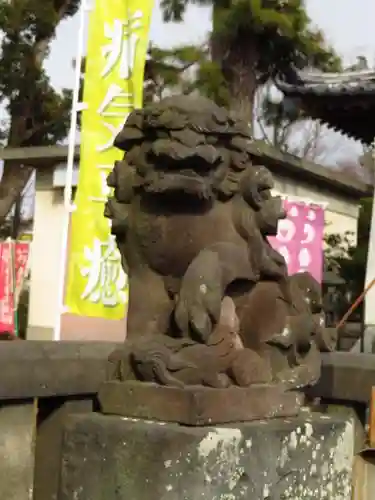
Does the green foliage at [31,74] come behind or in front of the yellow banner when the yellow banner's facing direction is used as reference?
behind

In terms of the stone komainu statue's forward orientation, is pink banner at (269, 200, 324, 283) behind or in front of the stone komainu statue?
behind

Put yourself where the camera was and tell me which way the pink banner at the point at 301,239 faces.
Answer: facing the viewer

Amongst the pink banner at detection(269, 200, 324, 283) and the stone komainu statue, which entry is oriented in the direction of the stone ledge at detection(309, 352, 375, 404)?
the pink banner

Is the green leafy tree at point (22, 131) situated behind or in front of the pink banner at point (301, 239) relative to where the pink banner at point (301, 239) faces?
behind

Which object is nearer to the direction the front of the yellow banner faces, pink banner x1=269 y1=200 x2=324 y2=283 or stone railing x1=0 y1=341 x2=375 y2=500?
the stone railing

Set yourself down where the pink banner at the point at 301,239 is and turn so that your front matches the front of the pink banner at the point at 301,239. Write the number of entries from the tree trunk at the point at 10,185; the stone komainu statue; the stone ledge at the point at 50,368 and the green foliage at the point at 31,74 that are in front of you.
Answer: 2

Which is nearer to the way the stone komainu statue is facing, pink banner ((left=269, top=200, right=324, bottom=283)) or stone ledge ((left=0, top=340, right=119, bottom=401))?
the stone ledge

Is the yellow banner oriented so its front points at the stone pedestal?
yes

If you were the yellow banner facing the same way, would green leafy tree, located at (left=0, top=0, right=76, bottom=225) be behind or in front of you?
behind

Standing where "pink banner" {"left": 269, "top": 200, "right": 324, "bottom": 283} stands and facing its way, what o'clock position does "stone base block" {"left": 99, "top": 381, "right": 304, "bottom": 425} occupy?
The stone base block is roughly at 12 o'clock from the pink banner.

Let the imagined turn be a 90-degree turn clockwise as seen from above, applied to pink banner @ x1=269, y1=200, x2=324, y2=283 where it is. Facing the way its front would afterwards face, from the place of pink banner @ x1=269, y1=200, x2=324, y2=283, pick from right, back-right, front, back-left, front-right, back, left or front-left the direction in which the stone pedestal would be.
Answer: left

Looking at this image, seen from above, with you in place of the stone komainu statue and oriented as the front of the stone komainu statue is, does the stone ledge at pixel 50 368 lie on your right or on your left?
on your right

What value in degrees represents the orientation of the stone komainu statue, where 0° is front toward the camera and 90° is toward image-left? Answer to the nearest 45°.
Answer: approximately 45°

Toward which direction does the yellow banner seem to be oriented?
toward the camera

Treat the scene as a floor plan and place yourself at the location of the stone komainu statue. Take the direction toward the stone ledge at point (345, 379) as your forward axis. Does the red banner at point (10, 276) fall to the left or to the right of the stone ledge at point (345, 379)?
left

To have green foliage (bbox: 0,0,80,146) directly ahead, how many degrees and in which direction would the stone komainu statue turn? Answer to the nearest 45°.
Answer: approximately 135° to its right

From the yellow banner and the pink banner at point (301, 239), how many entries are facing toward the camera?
2
